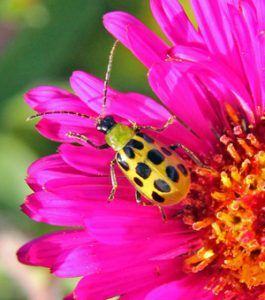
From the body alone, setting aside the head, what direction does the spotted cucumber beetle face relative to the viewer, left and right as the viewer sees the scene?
facing away from the viewer and to the left of the viewer
